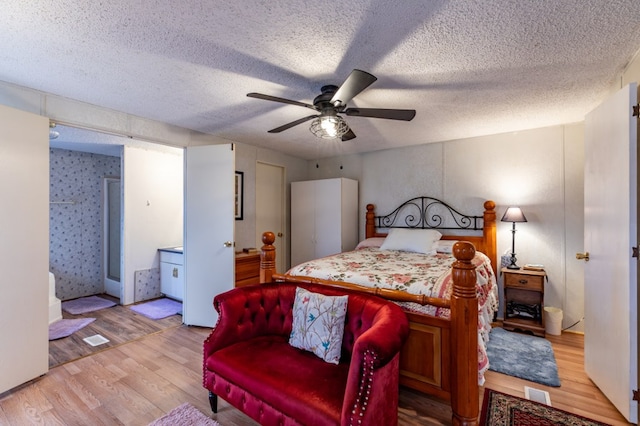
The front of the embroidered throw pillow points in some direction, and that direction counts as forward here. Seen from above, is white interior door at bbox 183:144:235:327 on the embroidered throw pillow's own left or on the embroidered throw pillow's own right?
on the embroidered throw pillow's own right

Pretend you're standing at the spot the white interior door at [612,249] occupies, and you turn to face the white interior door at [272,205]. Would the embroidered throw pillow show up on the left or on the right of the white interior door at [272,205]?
left

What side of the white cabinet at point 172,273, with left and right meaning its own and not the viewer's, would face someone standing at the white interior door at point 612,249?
left

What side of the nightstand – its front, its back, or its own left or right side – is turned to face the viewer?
front

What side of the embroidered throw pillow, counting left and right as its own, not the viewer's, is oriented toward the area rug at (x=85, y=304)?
right

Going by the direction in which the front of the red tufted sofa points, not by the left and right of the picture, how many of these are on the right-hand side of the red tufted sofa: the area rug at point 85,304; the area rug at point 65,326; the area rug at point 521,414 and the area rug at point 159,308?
3

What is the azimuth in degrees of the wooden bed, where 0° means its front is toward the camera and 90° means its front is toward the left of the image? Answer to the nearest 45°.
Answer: approximately 45°

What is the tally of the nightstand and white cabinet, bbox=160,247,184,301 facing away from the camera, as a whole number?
0

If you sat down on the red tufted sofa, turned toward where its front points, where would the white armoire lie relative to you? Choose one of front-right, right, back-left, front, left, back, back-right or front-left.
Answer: back-right

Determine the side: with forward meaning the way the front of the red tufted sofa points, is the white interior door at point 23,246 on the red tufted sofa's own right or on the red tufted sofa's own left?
on the red tufted sofa's own right

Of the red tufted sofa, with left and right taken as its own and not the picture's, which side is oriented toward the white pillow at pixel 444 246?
back

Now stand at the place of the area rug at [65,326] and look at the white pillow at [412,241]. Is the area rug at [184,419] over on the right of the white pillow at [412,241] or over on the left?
right

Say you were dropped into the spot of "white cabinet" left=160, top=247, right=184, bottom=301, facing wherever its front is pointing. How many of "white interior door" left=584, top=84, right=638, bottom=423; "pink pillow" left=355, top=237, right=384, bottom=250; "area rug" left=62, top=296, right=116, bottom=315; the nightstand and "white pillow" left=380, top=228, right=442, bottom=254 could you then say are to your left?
4

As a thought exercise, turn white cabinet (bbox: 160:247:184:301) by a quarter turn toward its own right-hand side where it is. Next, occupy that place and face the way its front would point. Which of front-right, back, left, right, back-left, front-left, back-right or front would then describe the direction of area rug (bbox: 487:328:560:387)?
back

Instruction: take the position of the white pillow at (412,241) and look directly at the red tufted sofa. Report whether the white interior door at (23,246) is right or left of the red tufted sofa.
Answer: right
